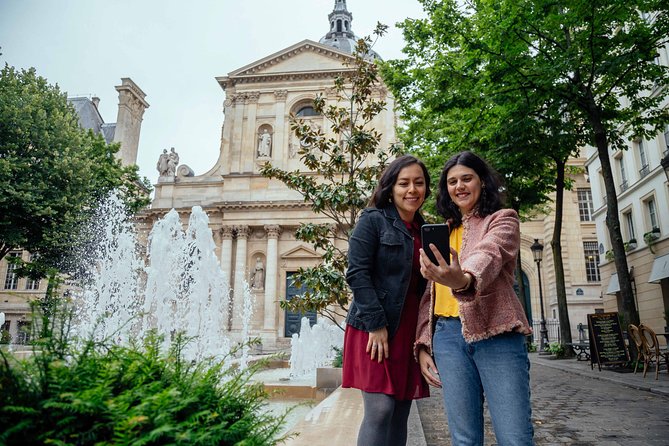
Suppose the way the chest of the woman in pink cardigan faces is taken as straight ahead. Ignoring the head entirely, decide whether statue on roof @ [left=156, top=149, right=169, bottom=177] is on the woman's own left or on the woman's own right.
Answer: on the woman's own right

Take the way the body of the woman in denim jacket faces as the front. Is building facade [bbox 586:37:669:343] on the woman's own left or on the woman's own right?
on the woman's own left

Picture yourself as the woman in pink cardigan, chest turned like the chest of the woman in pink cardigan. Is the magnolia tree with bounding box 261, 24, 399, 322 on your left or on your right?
on your right

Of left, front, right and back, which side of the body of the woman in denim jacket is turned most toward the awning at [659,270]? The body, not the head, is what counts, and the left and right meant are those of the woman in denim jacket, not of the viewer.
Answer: left

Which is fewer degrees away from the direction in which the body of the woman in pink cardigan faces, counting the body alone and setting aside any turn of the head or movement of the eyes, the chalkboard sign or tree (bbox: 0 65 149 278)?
the tree

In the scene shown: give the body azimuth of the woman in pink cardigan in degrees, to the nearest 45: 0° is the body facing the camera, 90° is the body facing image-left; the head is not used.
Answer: approximately 45°

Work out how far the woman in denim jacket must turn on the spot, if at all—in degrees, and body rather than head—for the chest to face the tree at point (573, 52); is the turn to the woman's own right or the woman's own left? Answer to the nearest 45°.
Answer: approximately 90° to the woman's own left

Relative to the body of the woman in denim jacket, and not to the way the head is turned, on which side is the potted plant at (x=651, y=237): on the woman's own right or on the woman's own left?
on the woman's own left

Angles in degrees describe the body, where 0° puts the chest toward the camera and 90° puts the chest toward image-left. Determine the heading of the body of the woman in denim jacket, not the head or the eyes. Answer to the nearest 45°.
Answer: approximately 315°

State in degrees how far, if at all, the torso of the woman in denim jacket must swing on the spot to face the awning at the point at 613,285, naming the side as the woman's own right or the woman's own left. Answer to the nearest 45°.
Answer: approximately 90° to the woman's own left

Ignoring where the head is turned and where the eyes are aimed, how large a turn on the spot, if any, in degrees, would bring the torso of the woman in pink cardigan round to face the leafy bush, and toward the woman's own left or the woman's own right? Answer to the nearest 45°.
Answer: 0° — they already face it

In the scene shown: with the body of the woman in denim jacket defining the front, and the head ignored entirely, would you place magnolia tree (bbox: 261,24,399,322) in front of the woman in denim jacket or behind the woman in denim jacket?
behind
